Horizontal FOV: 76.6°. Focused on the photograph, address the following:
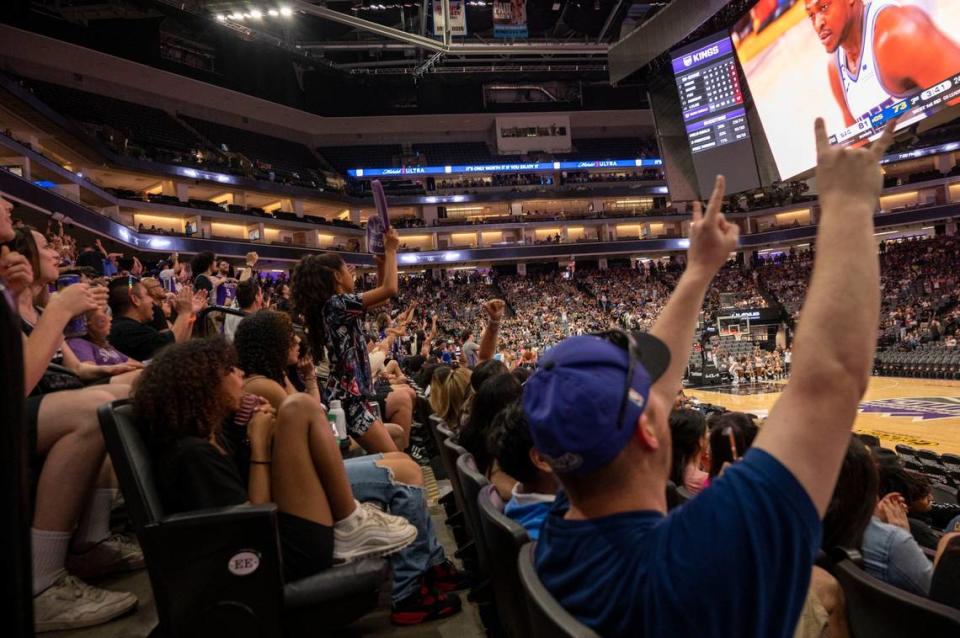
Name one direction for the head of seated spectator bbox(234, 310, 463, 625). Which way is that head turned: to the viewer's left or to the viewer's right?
to the viewer's right

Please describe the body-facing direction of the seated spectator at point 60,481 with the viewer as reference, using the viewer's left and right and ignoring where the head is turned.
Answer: facing to the right of the viewer

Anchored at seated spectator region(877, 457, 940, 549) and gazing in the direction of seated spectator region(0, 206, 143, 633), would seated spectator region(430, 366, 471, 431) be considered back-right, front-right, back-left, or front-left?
front-right

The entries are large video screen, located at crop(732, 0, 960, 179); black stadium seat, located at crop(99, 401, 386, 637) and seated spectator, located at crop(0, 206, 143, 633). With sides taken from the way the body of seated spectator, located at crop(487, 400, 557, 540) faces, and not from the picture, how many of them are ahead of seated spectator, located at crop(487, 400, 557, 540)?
1

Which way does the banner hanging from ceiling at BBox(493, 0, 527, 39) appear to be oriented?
toward the camera

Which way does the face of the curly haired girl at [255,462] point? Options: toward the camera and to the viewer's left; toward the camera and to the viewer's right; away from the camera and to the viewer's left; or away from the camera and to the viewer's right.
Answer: away from the camera and to the viewer's right

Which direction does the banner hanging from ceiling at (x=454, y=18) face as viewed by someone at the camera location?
facing the viewer

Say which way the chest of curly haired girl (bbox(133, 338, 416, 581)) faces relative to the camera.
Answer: to the viewer's right

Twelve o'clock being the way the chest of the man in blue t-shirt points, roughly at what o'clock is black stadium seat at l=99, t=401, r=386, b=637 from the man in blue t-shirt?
The black stadium seat is roughly at 8 o'clock from the man in blue t-shirt.

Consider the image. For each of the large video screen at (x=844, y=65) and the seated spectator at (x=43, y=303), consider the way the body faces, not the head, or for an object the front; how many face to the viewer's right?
1

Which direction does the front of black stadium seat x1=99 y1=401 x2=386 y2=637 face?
to the viewer's right
